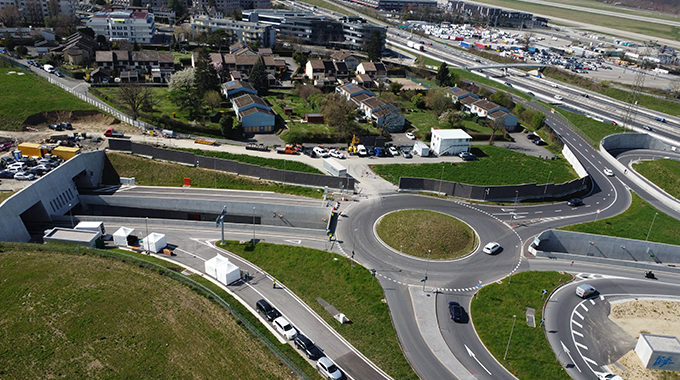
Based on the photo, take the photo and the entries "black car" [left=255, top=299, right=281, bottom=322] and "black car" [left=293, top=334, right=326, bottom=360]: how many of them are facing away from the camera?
0

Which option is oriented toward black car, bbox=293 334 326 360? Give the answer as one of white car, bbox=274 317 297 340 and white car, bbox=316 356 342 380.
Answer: white car, bbox=274 317 297 340

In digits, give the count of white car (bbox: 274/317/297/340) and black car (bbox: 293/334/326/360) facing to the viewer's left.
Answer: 0

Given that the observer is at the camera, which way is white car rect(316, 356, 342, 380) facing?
facing the viewer and to the right of the viewer

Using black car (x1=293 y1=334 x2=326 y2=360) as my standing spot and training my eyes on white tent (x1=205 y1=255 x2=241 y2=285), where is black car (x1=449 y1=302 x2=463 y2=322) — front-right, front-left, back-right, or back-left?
back-right

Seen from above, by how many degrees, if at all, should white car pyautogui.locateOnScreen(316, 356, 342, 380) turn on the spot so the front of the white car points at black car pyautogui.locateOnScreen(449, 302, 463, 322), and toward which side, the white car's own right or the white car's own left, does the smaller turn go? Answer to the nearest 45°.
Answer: approximately 90° to the white car's own left

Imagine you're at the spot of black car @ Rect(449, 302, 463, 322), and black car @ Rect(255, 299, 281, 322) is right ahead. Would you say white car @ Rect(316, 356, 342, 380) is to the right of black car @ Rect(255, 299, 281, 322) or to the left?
left
